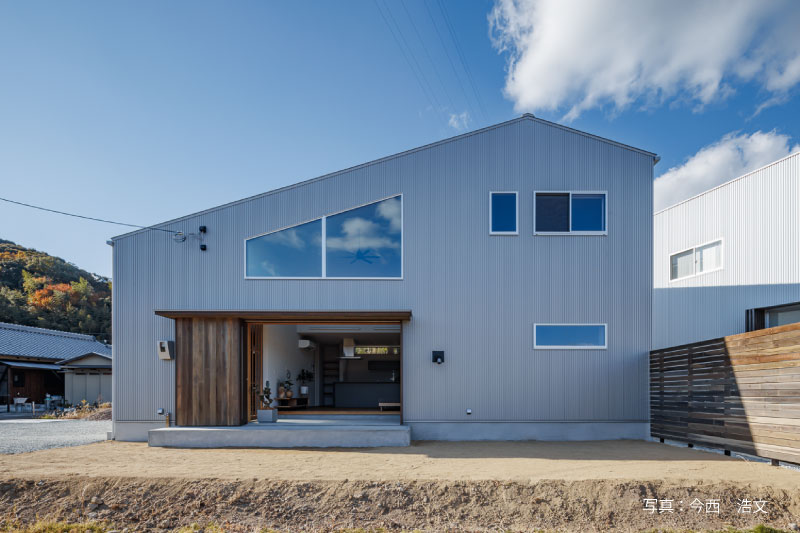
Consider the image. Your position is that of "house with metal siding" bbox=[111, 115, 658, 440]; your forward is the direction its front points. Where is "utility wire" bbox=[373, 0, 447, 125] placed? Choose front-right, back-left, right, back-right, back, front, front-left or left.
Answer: back

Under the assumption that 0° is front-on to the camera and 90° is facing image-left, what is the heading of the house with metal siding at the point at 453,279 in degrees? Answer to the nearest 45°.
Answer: approximately 0°

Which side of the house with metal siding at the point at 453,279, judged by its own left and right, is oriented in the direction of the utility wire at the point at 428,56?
back

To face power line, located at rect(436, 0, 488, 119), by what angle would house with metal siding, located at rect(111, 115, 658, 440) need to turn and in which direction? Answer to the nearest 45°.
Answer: approximately 180°
